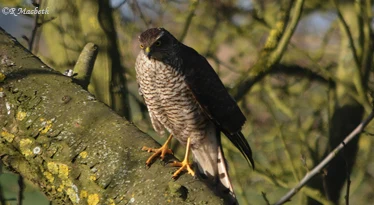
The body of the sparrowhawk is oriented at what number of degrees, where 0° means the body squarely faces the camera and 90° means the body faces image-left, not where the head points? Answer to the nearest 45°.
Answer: approximately 45°

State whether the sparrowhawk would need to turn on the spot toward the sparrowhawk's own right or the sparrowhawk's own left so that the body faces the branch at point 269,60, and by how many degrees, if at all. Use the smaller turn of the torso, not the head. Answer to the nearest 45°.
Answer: approximately 180°
